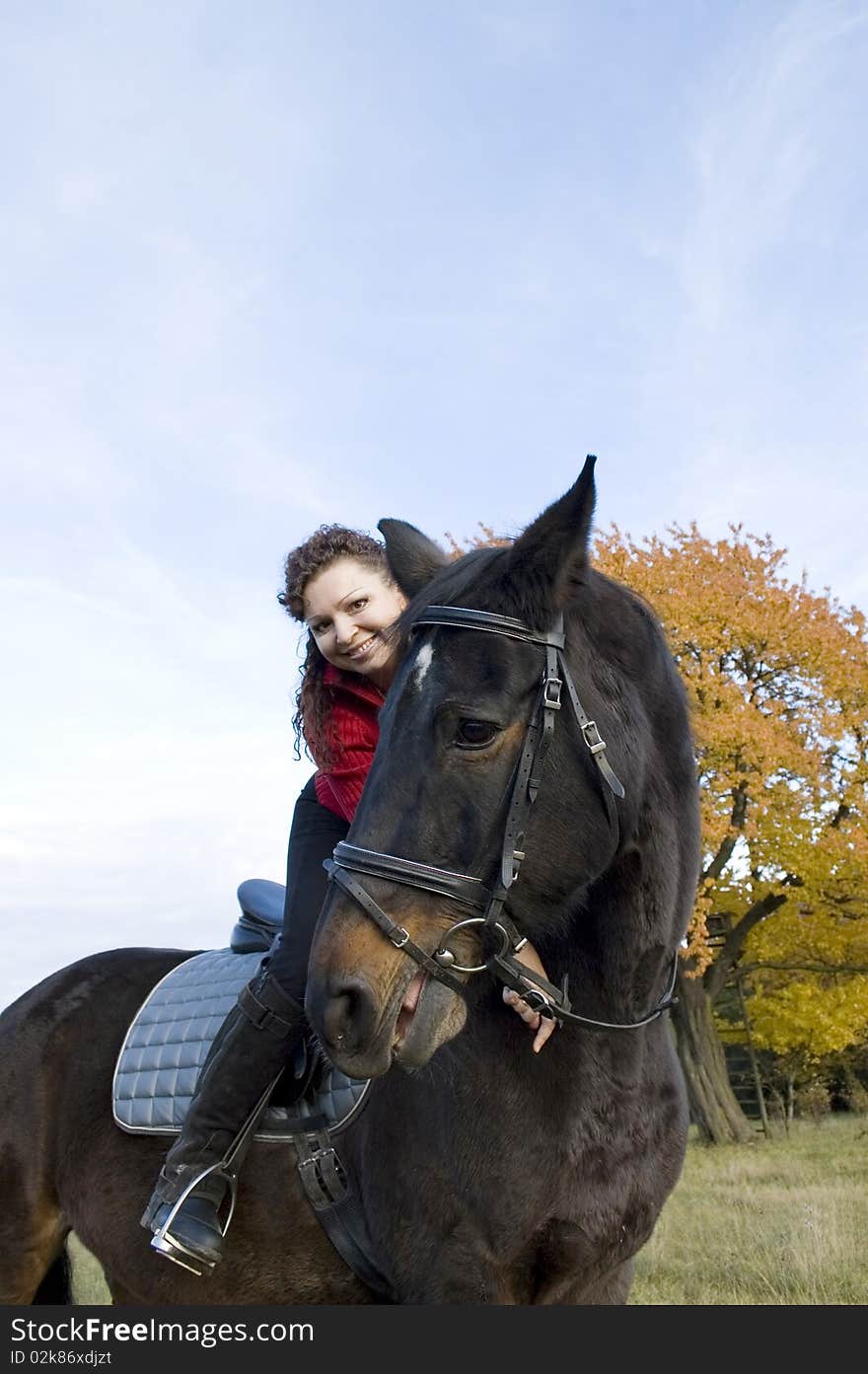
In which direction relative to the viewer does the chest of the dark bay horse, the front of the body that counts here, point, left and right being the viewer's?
facing the viewer and to the right of the viewer

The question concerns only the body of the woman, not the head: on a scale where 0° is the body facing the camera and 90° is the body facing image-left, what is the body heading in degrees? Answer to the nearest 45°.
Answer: approximately 315°

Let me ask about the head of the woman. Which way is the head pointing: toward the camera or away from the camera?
toward the camera

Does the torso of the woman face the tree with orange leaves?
no
